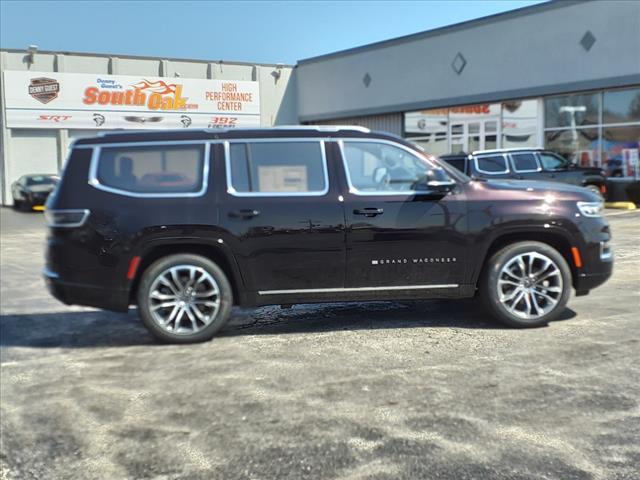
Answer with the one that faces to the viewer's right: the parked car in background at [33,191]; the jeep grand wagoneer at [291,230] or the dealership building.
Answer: the jeep grand wagoneer

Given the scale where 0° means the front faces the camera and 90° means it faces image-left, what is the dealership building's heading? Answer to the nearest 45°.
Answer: approximately 45°

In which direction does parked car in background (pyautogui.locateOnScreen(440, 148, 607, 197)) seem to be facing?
to the viewer's right

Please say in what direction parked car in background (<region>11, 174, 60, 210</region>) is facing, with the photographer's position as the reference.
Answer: facing the viewer and to the left of the viewer

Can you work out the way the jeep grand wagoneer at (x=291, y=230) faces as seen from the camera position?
facing to the right of the viewer

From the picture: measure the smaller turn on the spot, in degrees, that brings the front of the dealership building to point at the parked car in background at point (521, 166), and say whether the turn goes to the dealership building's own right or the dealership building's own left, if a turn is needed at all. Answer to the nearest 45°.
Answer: approximately 45° to the dealership building's own left

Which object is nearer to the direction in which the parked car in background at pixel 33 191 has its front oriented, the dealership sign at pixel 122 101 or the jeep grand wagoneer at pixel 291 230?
the jeep grand wagoneer

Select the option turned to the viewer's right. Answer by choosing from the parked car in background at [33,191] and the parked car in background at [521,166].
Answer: the parked car in background at [521,166]

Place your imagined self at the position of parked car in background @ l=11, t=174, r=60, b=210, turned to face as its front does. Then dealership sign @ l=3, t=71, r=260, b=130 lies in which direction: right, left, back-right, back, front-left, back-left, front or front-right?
back

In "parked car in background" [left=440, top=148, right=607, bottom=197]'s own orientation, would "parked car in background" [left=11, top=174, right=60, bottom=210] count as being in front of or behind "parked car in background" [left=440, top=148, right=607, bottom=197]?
behind

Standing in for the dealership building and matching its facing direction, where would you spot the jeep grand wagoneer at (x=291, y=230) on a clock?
The jeep grand wagoneer is roughly at 11 o'clock from the dealership building.

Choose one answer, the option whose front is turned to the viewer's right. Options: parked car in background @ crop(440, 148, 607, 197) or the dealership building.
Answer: the parked car in background

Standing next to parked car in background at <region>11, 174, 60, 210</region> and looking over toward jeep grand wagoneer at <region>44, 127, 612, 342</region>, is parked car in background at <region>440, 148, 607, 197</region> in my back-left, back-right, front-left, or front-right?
front-left

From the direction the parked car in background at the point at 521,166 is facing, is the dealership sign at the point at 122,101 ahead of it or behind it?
behind

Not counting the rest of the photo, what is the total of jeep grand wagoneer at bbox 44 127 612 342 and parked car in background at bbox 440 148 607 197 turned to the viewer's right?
2
